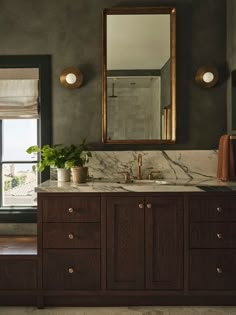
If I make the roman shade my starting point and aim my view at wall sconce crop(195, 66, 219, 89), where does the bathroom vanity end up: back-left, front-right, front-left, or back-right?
front-right

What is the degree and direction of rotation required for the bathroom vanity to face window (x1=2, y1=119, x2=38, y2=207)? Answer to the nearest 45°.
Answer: approximately 135° to its right

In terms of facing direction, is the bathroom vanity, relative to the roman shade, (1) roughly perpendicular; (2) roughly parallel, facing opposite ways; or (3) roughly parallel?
roughly parallel

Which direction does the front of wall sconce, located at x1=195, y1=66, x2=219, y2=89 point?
toward the camera

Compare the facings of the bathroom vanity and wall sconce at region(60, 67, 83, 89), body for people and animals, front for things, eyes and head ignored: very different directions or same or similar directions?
same or similar directions

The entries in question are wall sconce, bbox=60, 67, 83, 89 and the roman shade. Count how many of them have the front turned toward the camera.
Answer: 2

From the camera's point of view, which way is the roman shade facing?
toward the camera

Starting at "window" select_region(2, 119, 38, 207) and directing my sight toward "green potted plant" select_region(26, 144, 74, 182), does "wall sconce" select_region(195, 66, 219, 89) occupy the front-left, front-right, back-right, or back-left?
front-left
